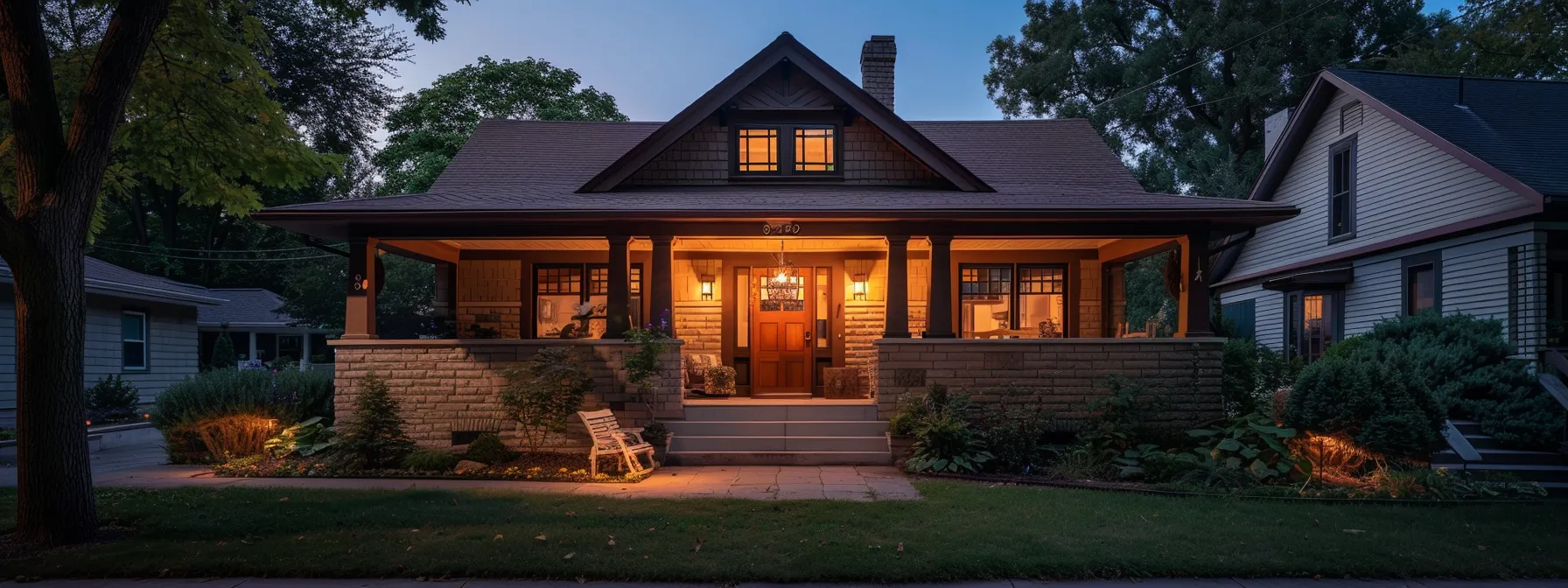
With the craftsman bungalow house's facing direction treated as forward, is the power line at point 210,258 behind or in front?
behind

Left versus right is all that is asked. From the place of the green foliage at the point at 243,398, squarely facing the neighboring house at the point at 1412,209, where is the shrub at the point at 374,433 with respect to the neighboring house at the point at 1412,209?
right

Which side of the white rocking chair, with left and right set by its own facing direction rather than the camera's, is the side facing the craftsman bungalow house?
left

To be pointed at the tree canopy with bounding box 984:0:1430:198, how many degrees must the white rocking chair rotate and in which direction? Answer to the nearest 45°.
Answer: approximately 90° to its left

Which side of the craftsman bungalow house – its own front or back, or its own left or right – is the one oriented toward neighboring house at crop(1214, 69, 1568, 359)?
left

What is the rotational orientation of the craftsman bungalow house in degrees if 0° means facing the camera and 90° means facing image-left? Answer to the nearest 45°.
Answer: approximately 0°

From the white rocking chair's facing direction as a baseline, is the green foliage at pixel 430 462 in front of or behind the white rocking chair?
behind

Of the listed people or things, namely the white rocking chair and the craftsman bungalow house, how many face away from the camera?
0

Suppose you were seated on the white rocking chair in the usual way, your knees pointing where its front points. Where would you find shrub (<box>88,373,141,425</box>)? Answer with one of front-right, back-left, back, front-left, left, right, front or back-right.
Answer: back
